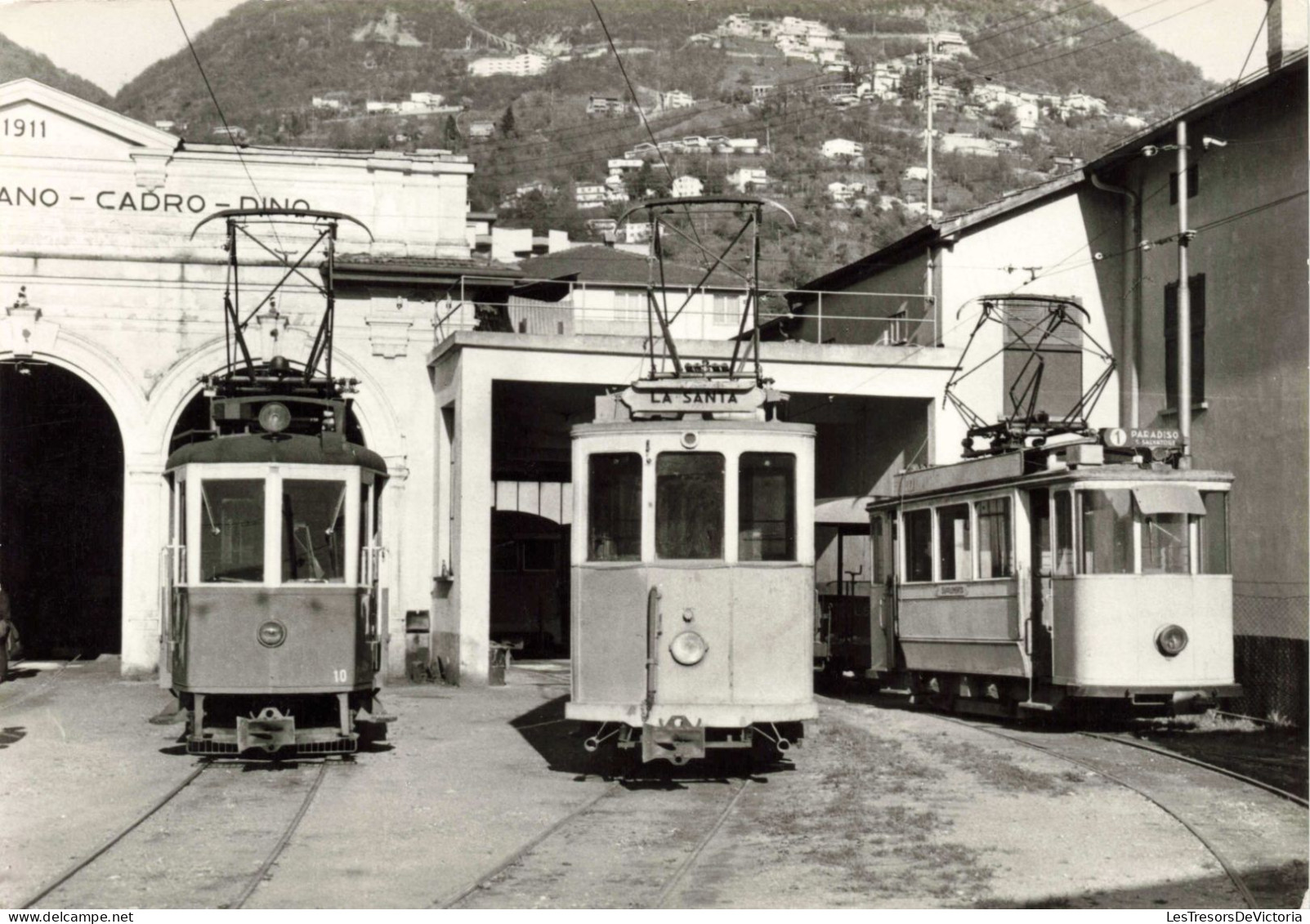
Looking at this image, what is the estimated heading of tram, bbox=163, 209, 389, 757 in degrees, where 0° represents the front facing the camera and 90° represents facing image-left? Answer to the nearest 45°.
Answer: approximately 0°

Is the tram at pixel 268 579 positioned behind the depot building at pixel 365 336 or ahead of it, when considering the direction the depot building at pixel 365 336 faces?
ahead

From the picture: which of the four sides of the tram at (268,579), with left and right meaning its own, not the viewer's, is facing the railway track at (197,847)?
front

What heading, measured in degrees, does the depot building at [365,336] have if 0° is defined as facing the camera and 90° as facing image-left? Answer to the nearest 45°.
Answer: approximately 0°

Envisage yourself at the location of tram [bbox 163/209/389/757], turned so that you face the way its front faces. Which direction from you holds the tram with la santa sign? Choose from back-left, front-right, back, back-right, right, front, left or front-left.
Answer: front-left

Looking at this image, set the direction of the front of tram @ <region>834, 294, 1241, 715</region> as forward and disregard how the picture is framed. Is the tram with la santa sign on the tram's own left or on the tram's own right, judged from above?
on the tram's own right

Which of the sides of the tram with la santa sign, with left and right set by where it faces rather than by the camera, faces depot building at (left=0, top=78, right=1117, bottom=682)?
back

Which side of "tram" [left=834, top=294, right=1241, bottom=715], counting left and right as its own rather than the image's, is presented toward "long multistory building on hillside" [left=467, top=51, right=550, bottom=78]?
back

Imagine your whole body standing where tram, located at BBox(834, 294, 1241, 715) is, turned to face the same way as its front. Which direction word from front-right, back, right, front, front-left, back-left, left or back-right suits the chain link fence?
left

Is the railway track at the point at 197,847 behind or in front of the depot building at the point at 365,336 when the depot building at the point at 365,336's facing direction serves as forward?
in front

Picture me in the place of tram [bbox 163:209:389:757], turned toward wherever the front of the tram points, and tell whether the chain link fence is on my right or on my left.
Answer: on my left
